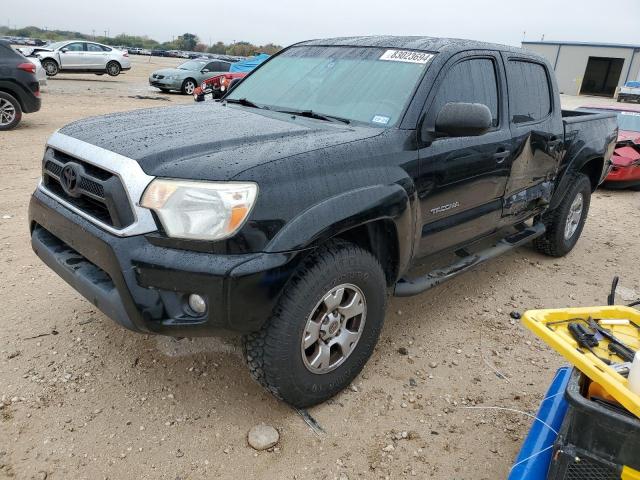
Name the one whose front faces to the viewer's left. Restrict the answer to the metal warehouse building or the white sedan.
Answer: the white sedan

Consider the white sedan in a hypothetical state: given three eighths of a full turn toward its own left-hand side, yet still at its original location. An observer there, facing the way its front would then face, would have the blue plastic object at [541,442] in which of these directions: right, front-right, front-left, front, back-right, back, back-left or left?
front-right

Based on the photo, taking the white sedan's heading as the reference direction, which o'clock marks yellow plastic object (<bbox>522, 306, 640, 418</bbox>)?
The yellow plastic object is roughly at 9 o'clock from the white sedan.

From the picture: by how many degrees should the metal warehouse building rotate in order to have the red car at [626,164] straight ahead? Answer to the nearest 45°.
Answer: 0° — it already faces it

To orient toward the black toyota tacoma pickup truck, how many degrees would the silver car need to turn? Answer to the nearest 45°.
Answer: approximately 45° to its left

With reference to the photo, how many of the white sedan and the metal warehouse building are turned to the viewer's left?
1

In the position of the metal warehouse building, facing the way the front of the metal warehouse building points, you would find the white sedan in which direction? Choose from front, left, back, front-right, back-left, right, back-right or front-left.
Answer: front-right

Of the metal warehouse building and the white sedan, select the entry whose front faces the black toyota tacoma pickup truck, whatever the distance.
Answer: the metal warehouse building

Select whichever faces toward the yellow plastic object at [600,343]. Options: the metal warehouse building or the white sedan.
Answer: the metal warehouse building

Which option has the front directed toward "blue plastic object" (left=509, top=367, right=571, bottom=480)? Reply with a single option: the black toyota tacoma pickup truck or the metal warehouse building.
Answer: the metal warehouse building

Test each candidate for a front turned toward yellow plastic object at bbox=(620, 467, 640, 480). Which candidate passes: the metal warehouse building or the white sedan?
the metal warehouse building

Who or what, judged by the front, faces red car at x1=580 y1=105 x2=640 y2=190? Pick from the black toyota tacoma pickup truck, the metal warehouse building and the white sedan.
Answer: the metal warehouse building

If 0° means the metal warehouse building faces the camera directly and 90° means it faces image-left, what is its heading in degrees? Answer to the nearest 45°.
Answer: approximately 0°
